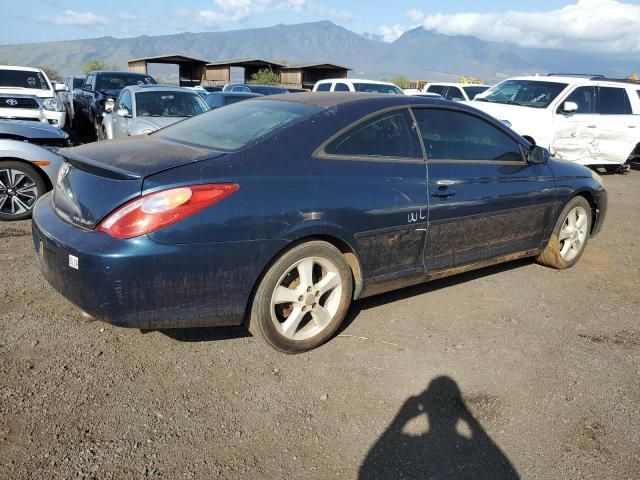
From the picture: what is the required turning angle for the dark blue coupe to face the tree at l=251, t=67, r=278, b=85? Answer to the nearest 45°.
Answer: approximately 45° to its left

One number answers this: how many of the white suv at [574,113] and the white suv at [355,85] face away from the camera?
0

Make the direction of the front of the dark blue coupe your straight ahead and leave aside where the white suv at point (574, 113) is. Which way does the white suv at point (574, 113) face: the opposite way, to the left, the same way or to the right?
the opposite way

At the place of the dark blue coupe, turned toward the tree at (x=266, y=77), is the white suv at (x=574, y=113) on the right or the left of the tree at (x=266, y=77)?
right

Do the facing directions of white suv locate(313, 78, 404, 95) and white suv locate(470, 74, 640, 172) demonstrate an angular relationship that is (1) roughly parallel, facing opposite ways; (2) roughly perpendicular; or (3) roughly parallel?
roughly perpendicular

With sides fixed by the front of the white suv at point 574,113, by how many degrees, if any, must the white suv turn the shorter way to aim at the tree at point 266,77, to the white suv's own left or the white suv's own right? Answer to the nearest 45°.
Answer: approximately 90° to the white suv's own right

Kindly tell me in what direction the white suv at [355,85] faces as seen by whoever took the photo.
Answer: facing the viewer and to the right of the viewer

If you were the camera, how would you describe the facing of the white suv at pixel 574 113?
facing the viewer and to the left of the viewer

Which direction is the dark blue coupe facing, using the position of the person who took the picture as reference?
facing away from the viewer and to the right of the viewer

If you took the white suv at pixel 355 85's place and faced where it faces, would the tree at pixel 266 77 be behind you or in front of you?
behind

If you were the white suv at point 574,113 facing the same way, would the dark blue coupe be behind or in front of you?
in front

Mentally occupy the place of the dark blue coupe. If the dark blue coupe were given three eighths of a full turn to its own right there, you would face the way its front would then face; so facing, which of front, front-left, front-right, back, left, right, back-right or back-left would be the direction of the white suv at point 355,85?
back
